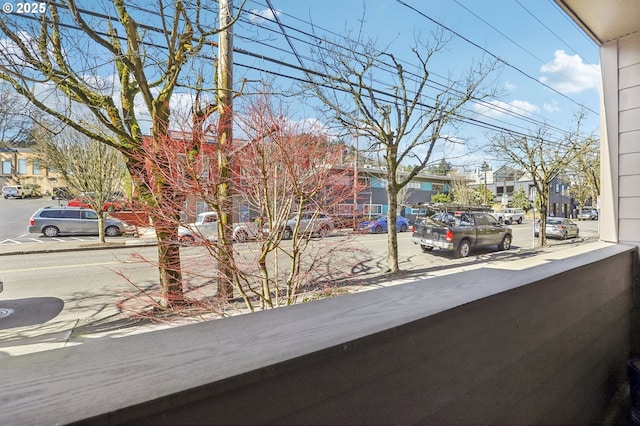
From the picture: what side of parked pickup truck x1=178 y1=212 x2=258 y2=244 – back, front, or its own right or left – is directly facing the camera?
left

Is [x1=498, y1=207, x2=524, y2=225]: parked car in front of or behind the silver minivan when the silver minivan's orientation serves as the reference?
in front

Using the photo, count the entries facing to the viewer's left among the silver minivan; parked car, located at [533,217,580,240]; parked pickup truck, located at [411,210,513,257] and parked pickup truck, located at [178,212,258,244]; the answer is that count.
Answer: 1

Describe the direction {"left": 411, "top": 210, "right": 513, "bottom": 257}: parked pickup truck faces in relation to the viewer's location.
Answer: facing away from the viewer and to the right of the viewer

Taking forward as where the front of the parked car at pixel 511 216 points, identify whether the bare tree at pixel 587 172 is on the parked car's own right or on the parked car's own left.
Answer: on the parked car's own left

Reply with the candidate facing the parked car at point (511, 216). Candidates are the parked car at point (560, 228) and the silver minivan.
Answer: the silver minivan
